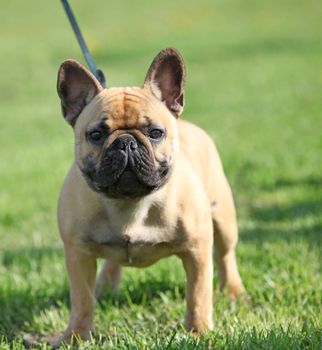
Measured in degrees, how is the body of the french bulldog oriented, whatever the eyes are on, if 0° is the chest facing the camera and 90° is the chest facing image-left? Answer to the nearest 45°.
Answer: approximately 0°
